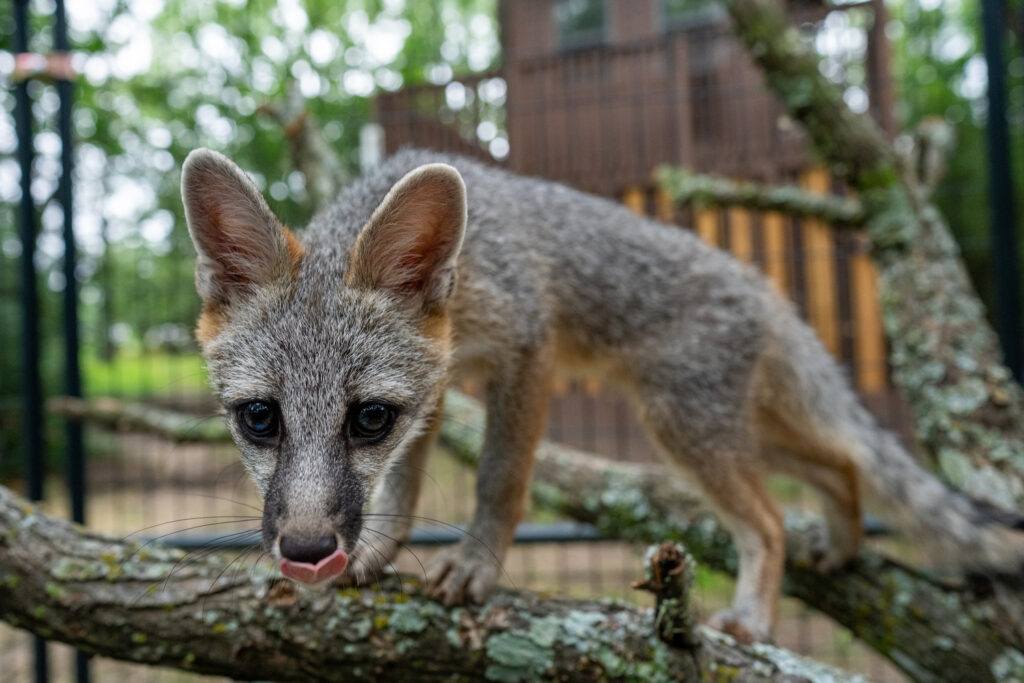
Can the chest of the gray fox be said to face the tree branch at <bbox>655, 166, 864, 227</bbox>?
no

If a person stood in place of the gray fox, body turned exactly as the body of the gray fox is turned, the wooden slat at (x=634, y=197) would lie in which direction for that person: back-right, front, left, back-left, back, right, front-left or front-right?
back-right

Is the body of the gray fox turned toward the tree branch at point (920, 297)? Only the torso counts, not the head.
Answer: no

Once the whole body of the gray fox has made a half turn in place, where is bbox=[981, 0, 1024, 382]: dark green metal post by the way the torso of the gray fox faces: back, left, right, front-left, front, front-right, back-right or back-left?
front

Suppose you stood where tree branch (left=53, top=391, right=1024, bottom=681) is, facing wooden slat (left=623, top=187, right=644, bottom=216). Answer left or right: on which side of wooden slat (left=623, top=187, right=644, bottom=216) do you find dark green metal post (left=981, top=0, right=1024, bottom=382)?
right

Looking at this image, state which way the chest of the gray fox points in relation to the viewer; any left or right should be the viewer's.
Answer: facing the viewer and to the left of the viewer

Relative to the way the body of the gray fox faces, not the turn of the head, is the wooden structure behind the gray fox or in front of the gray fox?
behind

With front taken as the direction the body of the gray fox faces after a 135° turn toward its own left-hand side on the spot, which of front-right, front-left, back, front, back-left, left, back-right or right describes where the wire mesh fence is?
left
